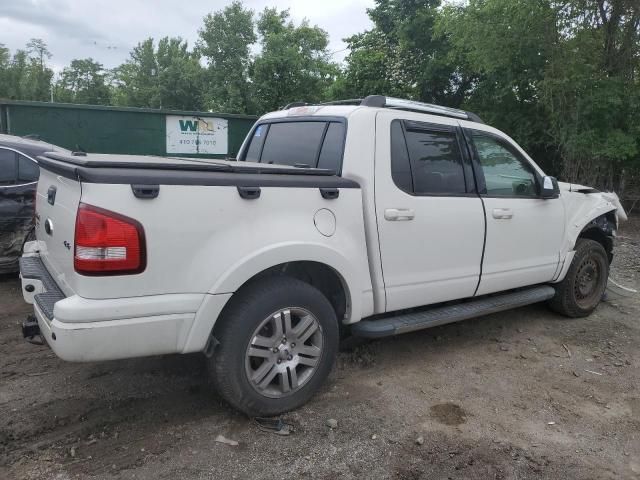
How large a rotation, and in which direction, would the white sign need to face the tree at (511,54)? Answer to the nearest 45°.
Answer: approximately 90° to its left

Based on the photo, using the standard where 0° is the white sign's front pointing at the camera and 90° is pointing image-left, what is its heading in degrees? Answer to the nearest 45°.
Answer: approximately 0°

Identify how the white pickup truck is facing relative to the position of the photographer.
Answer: facing away from the viewer and to the right of the viewer

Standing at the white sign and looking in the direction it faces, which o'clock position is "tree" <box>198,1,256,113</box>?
The tree is roughly at 6 o'clock from the white sign.

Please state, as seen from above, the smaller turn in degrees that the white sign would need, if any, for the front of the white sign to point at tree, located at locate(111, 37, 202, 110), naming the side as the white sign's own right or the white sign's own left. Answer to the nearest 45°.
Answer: approximately 180°
